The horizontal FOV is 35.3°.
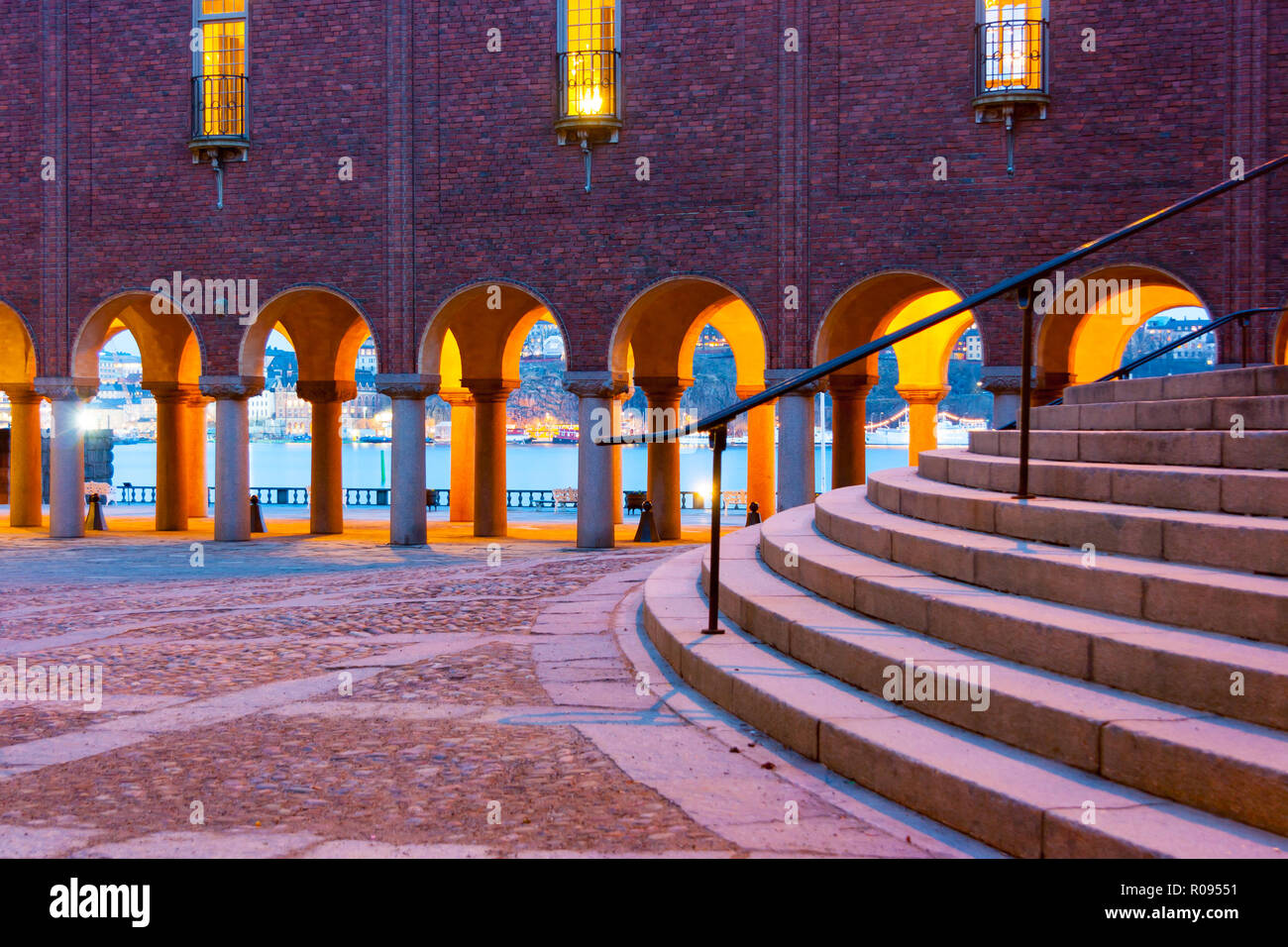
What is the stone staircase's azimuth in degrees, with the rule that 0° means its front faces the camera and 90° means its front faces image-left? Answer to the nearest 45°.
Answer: approximately 45°

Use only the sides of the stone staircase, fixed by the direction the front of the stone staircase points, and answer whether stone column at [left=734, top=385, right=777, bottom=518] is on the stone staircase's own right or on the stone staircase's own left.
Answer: on the stone staircase's own right

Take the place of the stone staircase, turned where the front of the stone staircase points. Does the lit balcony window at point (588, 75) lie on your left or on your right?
on your right

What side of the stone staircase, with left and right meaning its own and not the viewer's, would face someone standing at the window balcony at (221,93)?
right

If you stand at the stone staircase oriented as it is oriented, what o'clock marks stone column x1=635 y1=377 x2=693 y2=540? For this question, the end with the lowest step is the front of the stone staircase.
The stone column is roughly at 4 o'clock from the stone staircase.

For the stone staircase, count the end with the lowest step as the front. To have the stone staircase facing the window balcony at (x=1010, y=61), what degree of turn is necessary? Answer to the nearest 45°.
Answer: approximately 135° to its right
